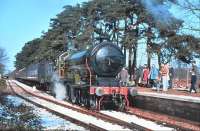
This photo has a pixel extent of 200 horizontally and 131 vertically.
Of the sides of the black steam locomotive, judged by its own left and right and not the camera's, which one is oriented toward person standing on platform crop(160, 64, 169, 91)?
left

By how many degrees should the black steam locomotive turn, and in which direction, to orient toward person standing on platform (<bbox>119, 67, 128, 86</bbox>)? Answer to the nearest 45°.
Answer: approximately 90° to its left

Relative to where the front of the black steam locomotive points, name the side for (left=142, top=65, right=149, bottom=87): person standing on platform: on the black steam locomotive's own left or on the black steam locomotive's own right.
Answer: on the black steam locomotive's own left

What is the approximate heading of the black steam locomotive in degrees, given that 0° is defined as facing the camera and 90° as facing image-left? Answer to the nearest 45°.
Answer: approximately 315°
